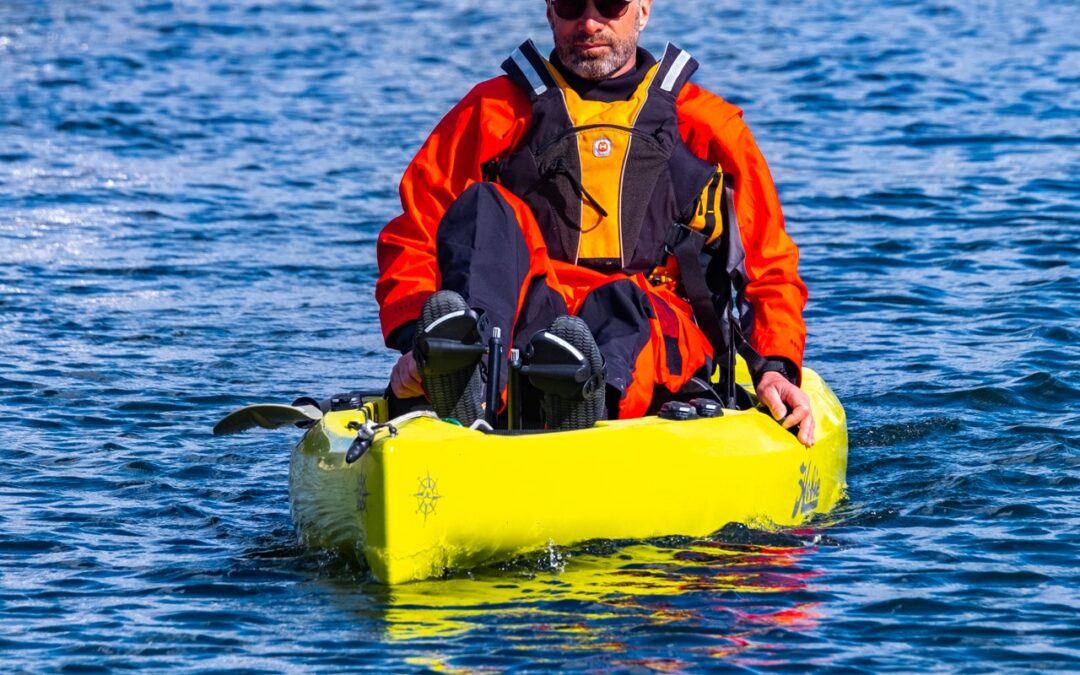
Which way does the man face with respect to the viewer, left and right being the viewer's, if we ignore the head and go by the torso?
facing the viewer

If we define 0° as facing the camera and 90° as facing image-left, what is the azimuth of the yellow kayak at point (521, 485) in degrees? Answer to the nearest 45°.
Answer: approximately 45°
